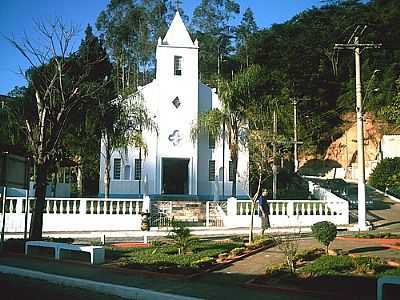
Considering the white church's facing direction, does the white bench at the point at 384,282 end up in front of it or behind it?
in front

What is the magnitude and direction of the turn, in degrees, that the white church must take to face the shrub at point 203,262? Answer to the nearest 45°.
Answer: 0° — it already faces it

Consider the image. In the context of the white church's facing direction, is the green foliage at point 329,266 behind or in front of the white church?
in front

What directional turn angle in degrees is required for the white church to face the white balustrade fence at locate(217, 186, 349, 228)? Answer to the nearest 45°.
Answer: approximately 45° to its left

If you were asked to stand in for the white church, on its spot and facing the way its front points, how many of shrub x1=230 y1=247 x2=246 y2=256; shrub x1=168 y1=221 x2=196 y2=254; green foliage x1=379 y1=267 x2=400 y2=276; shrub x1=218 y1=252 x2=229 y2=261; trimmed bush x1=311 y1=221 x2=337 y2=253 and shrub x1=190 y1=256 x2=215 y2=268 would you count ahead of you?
6

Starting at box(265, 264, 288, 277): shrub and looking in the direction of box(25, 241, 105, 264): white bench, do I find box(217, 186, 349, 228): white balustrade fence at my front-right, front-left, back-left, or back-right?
front-right

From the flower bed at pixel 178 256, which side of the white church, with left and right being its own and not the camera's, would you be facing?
front

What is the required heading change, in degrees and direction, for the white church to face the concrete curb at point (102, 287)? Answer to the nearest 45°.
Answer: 0° — it already faces it

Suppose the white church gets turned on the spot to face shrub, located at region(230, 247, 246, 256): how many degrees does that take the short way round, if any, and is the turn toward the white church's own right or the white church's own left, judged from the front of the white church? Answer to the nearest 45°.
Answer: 0° — it already faces it

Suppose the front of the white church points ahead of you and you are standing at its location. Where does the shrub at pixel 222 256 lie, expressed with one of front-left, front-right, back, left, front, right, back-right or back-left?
front

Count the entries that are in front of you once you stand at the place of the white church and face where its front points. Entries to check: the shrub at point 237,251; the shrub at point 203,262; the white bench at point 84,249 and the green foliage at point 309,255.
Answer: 4

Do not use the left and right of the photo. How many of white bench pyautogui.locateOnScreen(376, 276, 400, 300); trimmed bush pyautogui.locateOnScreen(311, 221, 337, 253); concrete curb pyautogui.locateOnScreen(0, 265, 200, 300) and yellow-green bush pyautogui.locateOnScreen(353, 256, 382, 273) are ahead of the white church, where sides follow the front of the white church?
4

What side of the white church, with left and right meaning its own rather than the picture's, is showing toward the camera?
front

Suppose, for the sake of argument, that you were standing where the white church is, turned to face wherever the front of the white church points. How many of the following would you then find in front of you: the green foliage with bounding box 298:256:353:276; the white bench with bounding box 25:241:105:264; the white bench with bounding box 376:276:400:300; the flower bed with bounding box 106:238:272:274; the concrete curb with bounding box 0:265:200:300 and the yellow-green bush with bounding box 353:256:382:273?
6

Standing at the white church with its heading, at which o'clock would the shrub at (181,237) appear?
The shrub is roughly at 12 o'clock from the white church.

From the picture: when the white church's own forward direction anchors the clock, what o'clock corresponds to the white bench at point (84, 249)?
The white bench is roughly at 12 o'clock from the white church.
